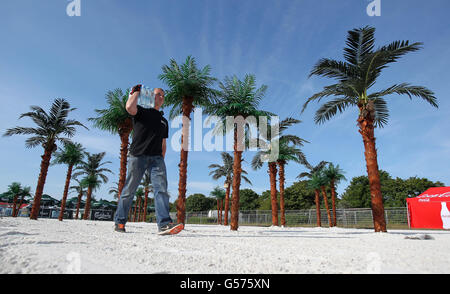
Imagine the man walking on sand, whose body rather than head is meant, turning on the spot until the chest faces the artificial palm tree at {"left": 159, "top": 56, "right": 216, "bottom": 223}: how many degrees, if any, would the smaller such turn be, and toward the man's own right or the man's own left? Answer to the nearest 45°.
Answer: approximately 135° to the man's own left

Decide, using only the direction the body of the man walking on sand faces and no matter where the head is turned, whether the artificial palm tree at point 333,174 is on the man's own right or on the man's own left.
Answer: on the man's own left

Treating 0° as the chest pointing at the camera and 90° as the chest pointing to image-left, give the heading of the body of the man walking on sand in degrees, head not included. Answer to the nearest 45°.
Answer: approximately 315°

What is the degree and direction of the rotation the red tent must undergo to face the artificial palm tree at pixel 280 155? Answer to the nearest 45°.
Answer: approximately 45° to its right

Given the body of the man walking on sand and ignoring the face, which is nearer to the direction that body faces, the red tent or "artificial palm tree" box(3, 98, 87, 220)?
the red tent

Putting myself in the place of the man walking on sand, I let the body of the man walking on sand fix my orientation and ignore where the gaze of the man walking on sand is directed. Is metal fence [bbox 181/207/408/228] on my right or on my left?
on my left
